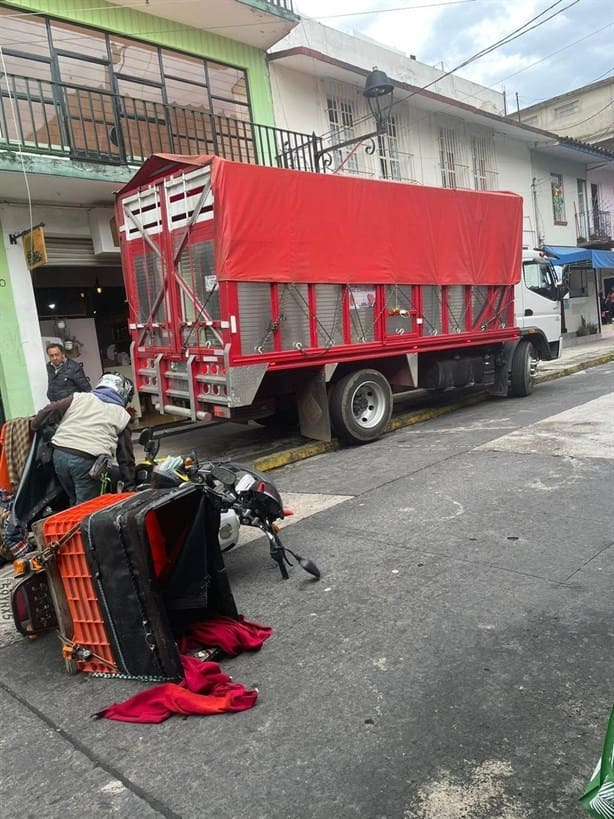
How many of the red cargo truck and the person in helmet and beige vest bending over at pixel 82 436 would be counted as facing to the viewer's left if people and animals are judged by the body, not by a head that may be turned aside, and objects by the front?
0

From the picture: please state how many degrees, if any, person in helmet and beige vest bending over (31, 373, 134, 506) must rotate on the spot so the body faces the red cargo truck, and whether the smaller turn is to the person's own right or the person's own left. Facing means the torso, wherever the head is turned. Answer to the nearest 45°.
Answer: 0° — they already face it

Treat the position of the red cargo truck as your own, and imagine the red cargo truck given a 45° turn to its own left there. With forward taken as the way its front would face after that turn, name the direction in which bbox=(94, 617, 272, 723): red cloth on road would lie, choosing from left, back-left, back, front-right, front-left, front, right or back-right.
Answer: back

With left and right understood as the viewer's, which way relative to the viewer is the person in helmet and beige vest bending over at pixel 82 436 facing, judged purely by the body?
facing away from the viewer and to the right of the viewer

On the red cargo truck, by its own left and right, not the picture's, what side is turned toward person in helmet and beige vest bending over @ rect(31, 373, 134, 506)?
back

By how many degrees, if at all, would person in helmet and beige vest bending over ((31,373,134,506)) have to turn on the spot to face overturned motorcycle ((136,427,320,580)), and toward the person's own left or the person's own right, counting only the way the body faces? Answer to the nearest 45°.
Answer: approximately 90° to the person's own right

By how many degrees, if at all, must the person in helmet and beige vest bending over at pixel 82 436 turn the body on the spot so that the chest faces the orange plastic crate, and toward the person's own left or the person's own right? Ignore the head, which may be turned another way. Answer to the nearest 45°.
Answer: approximately 135° to the person's own right

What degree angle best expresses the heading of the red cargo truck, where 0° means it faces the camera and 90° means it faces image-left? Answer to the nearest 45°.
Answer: approximately 225°
